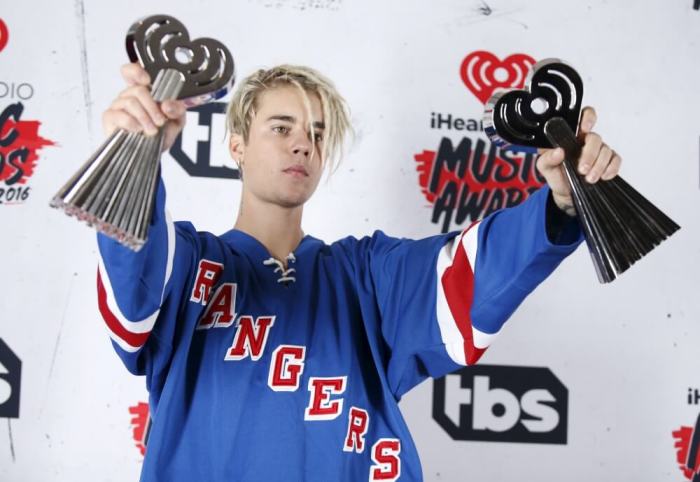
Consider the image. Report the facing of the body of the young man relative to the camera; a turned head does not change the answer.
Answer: toward the camera
